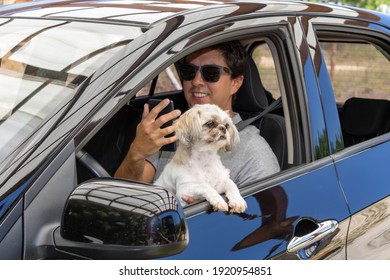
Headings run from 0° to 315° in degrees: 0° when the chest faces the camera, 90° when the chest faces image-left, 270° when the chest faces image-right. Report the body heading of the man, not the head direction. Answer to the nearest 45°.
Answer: approximately 45°

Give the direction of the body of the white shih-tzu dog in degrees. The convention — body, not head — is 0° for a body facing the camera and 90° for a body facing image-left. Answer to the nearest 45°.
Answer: approximately 315°

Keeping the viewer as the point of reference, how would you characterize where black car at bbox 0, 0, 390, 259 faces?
facing the viewer and to the left of the viewer
